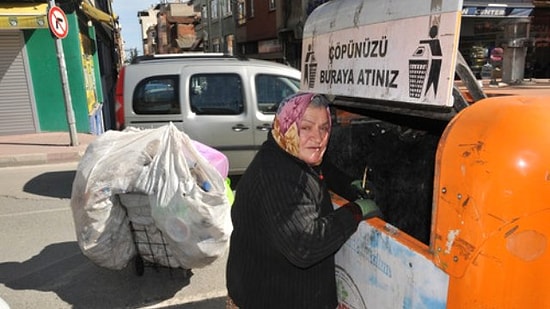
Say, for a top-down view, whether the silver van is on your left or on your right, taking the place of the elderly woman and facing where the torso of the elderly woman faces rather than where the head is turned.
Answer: on your left

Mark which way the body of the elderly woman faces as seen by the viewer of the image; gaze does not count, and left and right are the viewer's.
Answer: facing to the right of the viewer

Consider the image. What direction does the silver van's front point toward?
to the viewer's right

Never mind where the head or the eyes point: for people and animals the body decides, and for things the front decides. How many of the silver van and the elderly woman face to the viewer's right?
2

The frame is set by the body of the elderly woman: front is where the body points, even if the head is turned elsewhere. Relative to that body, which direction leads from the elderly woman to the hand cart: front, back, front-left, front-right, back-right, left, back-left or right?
back-left

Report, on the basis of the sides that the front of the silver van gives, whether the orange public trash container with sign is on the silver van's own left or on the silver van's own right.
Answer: on the silver van's own right

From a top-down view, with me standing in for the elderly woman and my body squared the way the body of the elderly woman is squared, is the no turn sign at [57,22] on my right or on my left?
on my left

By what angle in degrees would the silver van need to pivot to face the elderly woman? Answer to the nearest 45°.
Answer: approximately 90° to its right

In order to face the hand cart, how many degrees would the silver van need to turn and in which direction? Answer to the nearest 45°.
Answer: approximately 90° to its right
